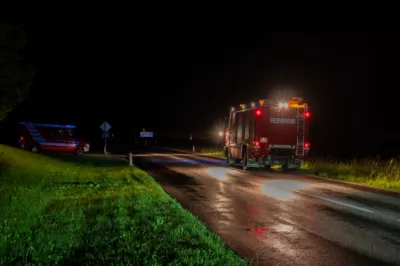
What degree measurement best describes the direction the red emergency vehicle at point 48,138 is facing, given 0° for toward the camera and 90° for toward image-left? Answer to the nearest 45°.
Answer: approximately 270°
